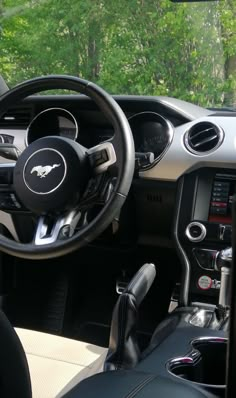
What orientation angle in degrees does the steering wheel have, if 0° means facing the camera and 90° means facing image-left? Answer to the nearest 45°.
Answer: approximately 0°
